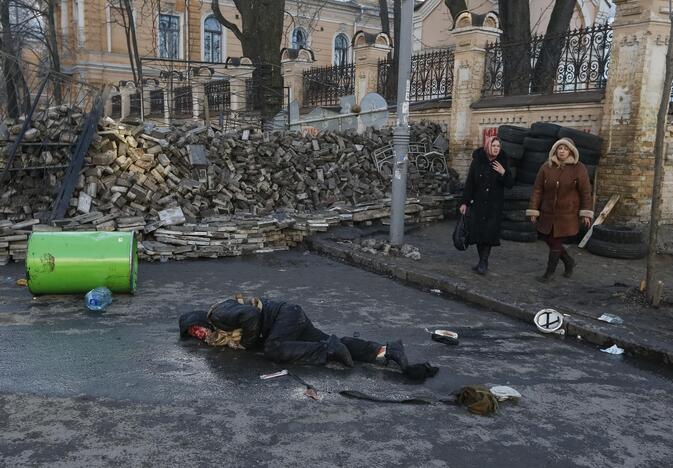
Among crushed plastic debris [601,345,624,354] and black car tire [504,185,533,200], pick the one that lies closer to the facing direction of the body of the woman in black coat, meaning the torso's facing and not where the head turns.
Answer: the crushed plastic debris

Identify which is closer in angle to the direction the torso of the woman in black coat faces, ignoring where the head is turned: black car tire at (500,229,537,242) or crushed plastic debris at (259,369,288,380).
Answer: the crushed plastic debris

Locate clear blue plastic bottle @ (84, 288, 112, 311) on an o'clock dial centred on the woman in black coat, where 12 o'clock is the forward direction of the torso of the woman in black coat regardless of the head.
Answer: The clear blue plastic bottle is roughly at 2 o'clock from the woman in black coat.

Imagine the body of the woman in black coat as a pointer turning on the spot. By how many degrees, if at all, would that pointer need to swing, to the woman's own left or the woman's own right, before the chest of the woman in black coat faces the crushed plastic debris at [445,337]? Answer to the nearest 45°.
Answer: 0° — they already face it

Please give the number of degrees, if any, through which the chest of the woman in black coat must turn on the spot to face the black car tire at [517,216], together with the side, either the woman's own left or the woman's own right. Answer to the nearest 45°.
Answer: approximately 180°

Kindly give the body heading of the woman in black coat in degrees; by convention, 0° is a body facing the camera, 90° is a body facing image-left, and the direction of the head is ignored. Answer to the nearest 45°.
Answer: approximately 0°

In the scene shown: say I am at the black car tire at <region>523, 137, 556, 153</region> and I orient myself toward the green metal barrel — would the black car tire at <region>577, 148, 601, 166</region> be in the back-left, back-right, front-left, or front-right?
back-left

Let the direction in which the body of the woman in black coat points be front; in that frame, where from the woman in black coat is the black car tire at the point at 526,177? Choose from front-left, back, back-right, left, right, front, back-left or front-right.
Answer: back

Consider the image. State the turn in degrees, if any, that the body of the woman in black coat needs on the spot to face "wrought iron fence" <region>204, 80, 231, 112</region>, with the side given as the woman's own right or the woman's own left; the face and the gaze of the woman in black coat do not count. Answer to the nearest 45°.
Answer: approximately 135° to the woman's own right

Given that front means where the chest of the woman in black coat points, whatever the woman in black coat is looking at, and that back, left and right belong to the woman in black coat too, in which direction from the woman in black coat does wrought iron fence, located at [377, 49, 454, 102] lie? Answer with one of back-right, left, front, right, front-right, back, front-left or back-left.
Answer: back

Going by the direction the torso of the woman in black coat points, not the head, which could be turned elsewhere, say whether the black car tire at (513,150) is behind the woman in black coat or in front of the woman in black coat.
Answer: behind

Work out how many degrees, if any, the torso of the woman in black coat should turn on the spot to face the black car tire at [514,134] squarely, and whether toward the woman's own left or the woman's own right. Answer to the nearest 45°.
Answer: approximately 180°

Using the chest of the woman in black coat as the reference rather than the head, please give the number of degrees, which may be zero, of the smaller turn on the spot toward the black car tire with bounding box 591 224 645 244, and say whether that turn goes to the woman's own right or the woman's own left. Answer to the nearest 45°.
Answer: approximately 135° to the woman's own left
